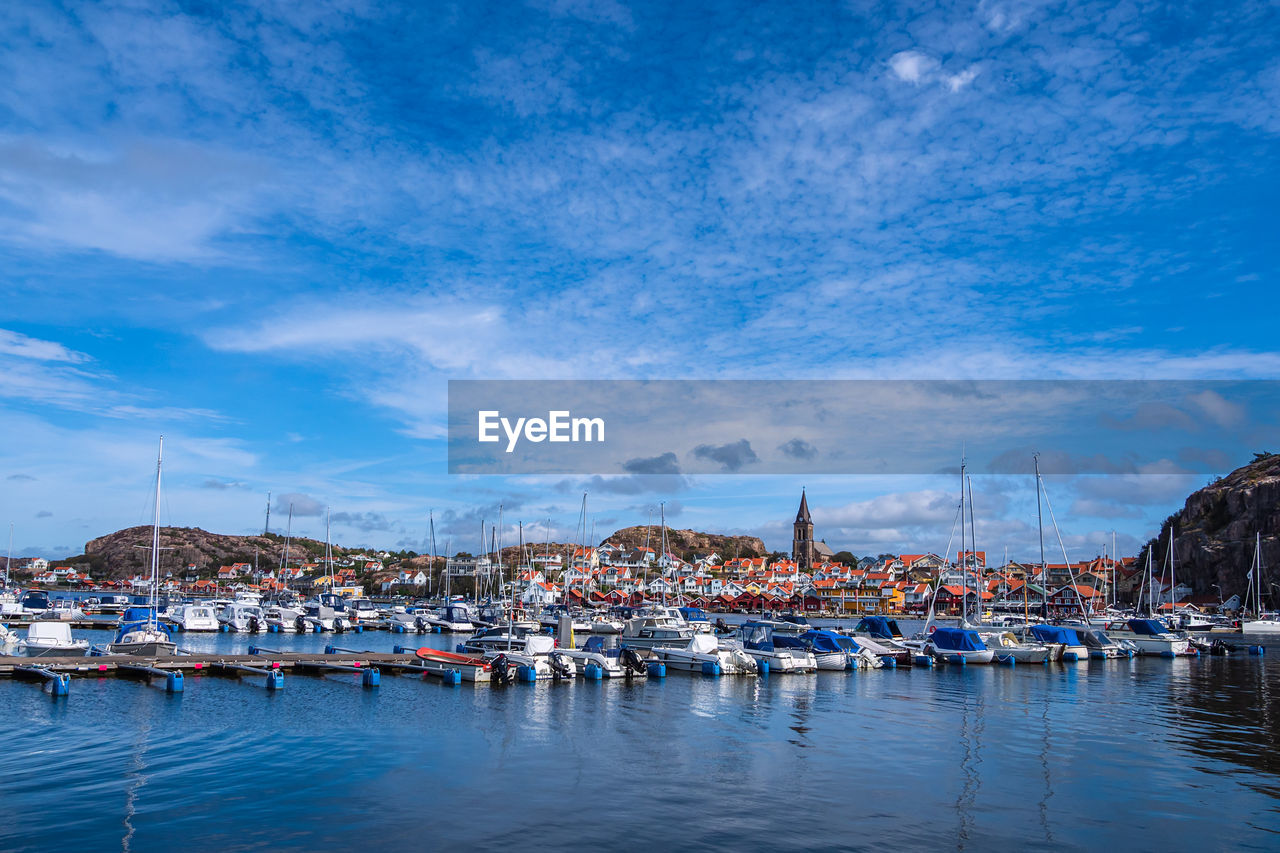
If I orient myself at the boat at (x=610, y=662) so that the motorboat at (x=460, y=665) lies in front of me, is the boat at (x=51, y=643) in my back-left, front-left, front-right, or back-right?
front-right

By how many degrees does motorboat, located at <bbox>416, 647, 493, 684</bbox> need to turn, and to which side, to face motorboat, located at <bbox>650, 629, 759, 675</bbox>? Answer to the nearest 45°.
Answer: approximately 135° to its right

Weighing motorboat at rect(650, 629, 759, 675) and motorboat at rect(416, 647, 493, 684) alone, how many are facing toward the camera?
0

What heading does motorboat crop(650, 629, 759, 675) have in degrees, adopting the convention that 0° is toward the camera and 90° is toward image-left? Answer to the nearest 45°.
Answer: approximately 135°

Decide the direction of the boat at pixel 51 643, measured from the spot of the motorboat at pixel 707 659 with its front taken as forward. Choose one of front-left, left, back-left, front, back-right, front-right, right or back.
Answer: front-left

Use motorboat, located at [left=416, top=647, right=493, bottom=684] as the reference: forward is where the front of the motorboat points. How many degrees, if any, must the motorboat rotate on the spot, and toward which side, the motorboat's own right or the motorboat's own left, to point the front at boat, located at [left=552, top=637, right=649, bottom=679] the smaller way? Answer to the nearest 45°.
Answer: approximately 135° to the motorboat's own right

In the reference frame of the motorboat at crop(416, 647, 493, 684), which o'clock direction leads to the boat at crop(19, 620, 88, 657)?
The boat is roughly at 11 o'clock from the motorboat.

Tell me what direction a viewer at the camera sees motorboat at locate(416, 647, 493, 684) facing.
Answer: facing away from the viewer and to the left of the viewer
